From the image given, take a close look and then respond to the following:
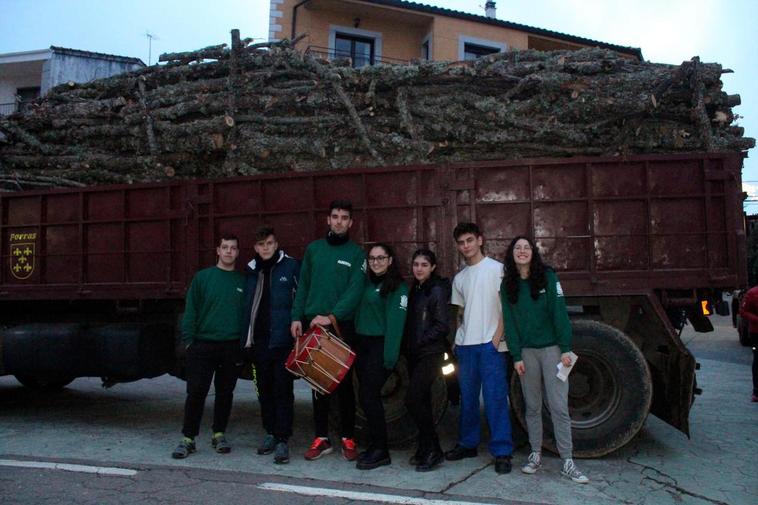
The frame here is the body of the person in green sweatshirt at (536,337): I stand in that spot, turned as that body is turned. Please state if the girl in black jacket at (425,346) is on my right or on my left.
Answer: on my right

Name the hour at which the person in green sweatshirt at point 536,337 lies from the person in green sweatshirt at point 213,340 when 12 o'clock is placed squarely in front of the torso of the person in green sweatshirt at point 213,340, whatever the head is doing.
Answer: the person in green sweatshirt at point 536,337 is roughly at 10 o'clock from the person in green sweatshirt at point 213,340.

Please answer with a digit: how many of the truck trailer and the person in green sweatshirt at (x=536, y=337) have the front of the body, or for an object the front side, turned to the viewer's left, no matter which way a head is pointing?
1

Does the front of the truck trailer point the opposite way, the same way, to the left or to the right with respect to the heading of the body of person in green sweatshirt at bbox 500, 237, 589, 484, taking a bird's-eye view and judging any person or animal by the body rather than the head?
to the right

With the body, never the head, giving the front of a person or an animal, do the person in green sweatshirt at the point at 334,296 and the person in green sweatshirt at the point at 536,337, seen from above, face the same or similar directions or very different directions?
same or similar directions

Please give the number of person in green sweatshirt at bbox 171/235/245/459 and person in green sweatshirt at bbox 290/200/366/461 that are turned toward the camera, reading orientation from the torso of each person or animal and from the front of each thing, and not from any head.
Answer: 2

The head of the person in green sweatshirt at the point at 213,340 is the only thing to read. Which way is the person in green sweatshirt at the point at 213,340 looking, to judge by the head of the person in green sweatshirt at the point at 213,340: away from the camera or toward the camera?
toward the camera

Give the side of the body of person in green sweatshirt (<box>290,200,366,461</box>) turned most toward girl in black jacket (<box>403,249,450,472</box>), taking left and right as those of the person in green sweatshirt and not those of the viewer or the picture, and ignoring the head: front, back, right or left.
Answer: left

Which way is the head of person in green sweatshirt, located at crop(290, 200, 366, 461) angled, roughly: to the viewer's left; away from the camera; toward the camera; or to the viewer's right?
toward the camera

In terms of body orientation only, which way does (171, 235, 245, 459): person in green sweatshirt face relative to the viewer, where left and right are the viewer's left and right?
facing the viewer

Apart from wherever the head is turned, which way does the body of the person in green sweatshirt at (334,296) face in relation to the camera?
toward the camera

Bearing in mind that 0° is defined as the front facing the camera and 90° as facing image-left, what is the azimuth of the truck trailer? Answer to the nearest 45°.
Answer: approximately 90°

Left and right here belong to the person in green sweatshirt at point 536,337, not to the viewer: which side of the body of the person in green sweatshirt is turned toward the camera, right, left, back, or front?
front
